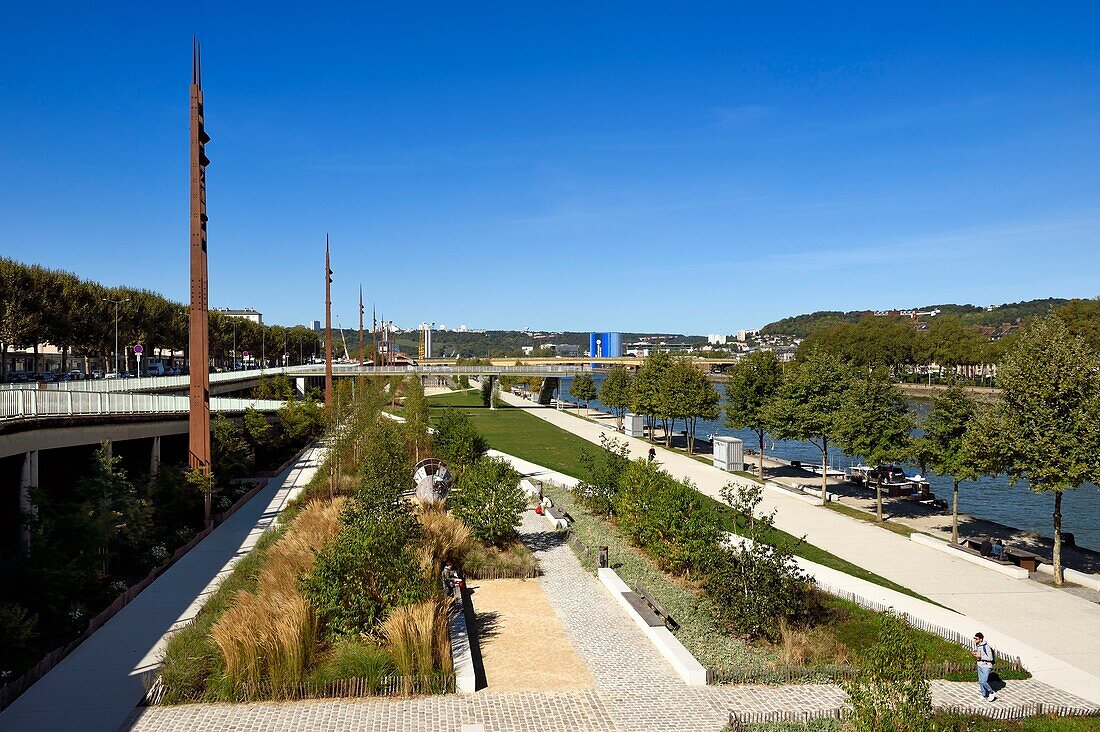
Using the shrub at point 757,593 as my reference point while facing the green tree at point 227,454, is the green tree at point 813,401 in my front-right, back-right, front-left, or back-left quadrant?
front-right

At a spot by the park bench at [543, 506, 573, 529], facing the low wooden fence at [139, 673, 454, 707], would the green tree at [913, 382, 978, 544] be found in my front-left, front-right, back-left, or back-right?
back-left

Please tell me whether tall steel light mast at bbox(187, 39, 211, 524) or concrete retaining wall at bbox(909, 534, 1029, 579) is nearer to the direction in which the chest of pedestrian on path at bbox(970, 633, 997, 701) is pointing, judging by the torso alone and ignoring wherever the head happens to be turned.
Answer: the tall steel light mast

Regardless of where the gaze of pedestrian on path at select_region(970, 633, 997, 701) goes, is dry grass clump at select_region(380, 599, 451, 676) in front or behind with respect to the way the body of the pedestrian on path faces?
in front

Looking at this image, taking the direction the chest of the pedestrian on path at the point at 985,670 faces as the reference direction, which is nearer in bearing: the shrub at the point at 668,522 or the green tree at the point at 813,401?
the shrub

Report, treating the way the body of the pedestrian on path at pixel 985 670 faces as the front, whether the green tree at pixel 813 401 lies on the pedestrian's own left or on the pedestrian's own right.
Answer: on the pedestrian's own right

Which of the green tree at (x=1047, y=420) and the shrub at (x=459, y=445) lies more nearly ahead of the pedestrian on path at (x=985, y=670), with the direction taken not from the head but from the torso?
the shrub

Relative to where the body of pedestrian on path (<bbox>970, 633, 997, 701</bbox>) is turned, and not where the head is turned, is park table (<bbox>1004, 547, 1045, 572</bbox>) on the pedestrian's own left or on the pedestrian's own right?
on the pedestrian's own right

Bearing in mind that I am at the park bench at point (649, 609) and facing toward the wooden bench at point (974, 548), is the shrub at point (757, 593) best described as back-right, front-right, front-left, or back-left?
front-right

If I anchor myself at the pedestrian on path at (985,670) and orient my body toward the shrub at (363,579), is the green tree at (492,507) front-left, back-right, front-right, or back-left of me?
front-right

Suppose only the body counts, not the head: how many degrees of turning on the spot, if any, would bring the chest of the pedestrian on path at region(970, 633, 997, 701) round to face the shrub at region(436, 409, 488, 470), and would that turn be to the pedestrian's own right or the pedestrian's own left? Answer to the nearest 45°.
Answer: approximately 45° to the pedestrian's own right
